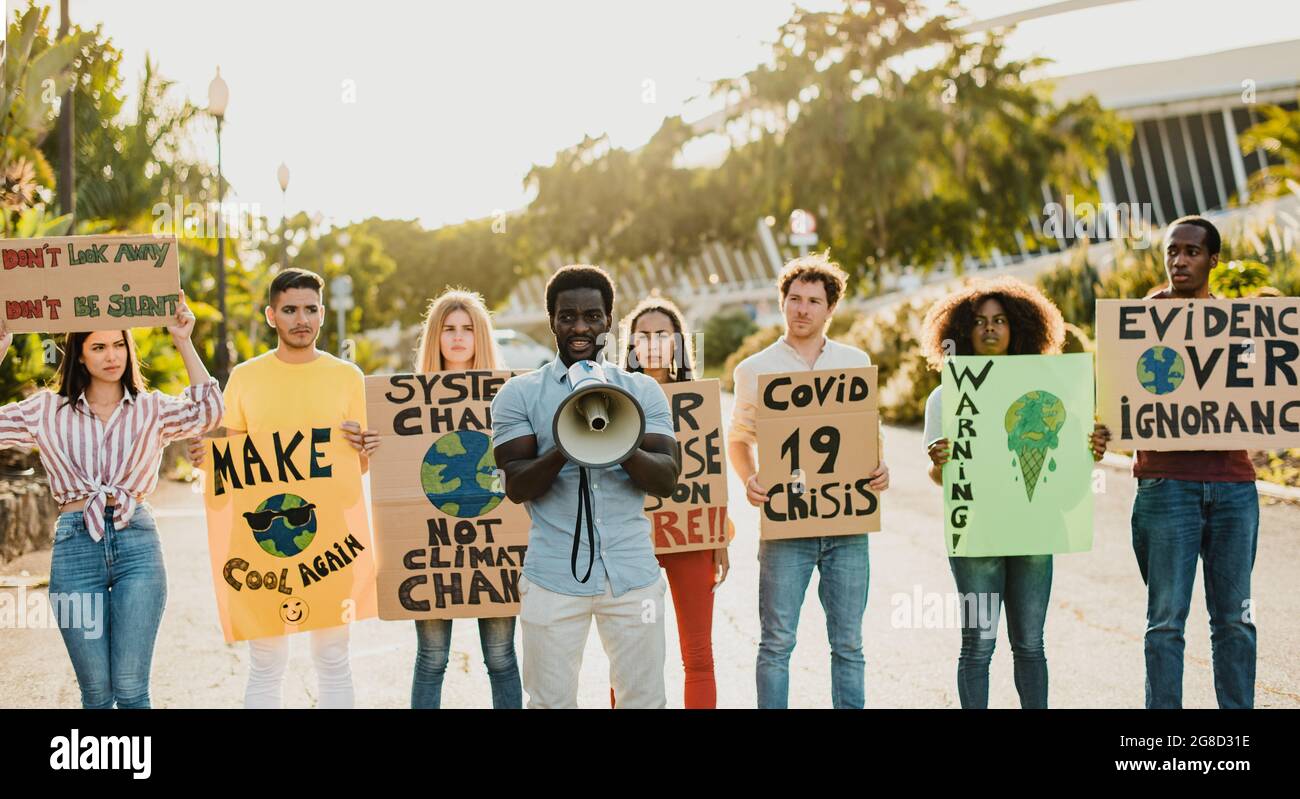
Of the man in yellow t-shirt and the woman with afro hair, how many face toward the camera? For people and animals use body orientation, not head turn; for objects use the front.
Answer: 2

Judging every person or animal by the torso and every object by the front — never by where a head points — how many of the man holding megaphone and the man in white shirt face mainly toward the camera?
2

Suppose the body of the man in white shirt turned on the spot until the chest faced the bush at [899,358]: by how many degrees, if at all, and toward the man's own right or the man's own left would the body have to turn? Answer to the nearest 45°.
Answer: approximately 180°

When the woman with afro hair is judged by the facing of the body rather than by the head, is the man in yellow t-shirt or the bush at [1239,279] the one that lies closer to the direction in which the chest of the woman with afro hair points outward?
the man in yellow t-shirt

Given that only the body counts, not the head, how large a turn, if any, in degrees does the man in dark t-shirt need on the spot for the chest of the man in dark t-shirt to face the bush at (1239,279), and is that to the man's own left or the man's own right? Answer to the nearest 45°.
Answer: approximately 180°

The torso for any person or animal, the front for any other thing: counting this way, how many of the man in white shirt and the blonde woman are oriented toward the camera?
2

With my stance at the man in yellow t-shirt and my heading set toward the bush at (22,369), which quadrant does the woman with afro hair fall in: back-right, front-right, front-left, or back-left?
back-right
